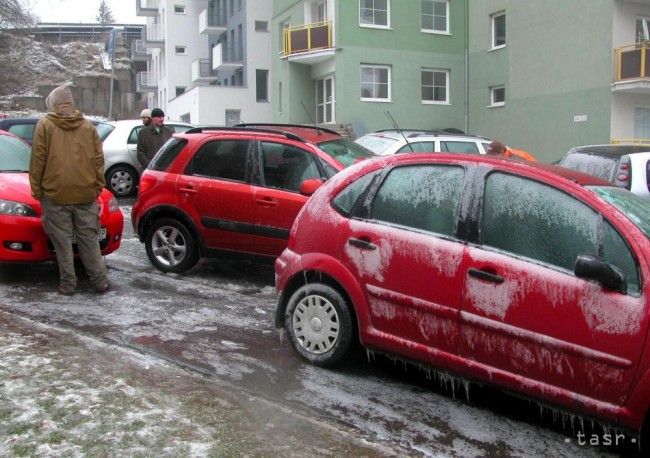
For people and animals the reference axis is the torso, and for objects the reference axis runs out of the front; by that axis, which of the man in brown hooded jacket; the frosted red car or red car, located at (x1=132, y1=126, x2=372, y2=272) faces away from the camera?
the man in brown hooded jacket

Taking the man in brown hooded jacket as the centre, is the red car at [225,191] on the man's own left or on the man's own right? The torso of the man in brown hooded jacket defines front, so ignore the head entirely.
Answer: on the man's own right

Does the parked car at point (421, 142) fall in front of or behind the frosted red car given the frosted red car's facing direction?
behind

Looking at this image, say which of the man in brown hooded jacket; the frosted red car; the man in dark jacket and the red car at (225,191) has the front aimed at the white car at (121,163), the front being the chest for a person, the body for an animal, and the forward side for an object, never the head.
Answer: the man in brown hooded jacket

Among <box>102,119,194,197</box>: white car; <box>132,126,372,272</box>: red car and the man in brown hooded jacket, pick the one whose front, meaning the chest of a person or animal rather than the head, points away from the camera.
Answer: the man in brown hooded jacket

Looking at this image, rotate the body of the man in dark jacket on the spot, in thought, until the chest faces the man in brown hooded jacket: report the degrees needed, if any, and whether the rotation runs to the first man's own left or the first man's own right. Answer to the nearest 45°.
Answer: approximately 45° to the first man's own right

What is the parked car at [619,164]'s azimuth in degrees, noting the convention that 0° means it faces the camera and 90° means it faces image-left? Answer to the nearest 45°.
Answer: approximately 225°

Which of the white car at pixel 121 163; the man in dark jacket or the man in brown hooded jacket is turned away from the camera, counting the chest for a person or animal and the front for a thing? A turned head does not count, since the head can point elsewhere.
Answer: the man in brown hooded jacket

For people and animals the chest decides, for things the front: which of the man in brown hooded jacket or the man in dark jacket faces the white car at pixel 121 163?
the man in brown hooded jacket
